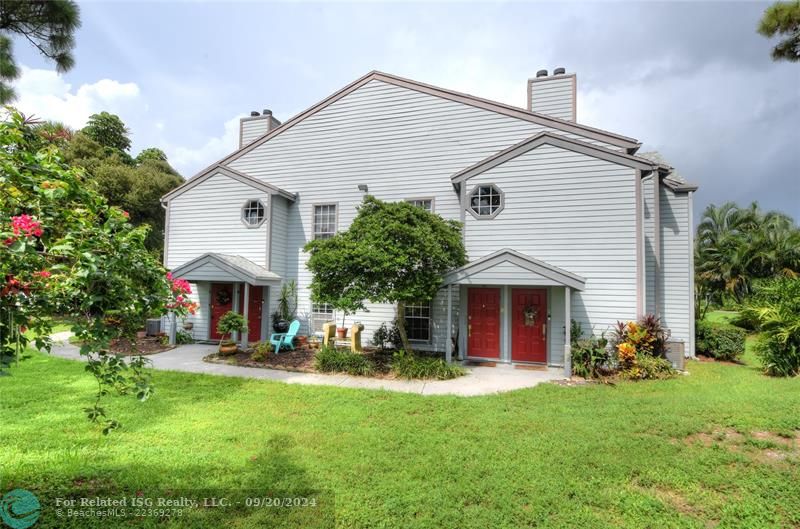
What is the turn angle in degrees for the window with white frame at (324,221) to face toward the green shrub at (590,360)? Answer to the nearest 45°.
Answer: approximately 45° to its left

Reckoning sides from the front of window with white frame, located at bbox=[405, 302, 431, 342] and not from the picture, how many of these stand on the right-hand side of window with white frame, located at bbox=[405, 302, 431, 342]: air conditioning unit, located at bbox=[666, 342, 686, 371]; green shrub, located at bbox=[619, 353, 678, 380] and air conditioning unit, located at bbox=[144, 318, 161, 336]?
1

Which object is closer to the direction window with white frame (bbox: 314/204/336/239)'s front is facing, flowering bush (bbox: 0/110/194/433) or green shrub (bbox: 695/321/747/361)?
the flowering bush

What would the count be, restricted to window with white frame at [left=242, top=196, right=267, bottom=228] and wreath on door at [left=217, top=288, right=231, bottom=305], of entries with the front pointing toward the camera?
2

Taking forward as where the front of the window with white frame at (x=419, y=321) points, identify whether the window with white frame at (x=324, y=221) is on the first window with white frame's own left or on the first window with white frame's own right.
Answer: on the first window with white frame's own right

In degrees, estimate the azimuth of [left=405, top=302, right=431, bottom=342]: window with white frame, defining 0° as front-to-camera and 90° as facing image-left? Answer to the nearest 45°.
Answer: approximately 0°
